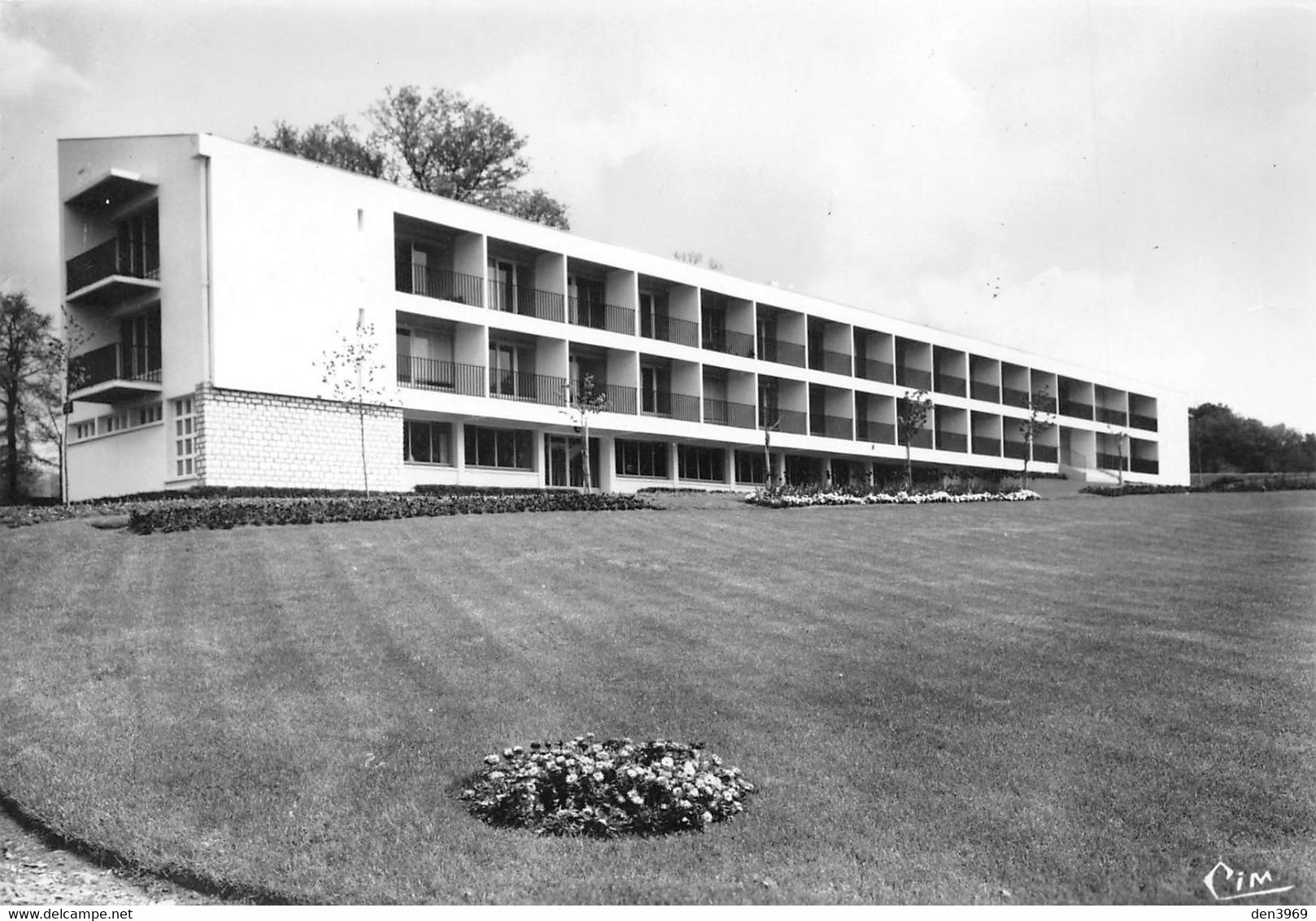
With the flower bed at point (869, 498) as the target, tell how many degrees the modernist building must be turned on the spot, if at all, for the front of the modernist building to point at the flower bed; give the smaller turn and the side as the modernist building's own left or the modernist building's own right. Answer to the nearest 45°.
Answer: approximately 45° to the modernist building's own left

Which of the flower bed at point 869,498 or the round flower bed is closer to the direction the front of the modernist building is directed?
the round flower bed

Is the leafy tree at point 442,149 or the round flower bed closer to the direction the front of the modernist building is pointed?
the round flower bed

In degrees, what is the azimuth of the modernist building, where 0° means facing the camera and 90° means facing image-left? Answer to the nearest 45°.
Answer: approximately 315°

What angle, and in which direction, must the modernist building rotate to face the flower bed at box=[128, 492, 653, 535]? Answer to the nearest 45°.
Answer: approximately 45° to its right

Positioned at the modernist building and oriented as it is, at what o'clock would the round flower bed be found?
The round flower bed is roughly at 1 o'clock from the modernist building.

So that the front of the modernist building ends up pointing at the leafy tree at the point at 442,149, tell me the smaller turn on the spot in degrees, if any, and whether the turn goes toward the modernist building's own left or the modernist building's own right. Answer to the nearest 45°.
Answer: approximately 135° to the modernist building's own left

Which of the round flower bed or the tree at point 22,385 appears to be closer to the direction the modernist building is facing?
the round flower bed

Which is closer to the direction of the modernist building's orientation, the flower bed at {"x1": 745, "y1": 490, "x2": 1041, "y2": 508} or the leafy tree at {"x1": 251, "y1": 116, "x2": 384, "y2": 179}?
the flower bed
